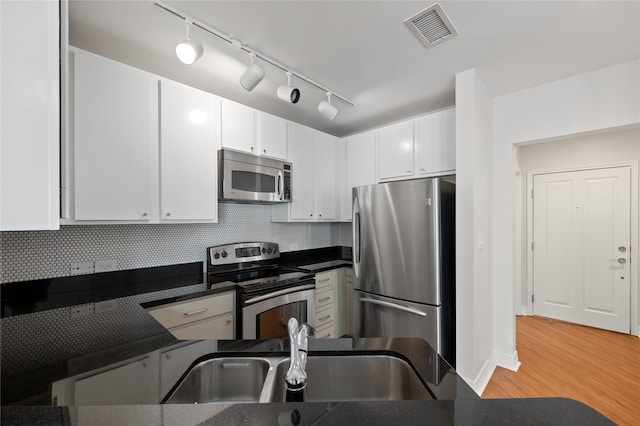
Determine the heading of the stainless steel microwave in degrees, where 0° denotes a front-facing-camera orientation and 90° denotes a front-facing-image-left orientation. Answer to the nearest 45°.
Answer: approximately 315°

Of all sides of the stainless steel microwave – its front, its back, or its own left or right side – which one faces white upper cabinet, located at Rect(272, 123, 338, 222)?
left

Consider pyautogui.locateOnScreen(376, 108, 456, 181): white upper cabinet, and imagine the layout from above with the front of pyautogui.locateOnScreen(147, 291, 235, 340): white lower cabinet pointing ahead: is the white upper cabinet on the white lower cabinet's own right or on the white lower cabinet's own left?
on the white lower cabinet's own left

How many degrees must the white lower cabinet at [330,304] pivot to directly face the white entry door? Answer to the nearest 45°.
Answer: approximately 45° to its left

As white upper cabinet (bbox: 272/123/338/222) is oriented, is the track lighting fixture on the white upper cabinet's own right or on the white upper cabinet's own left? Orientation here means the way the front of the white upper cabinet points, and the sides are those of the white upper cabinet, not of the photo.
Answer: on the white upper cabinet's own right
